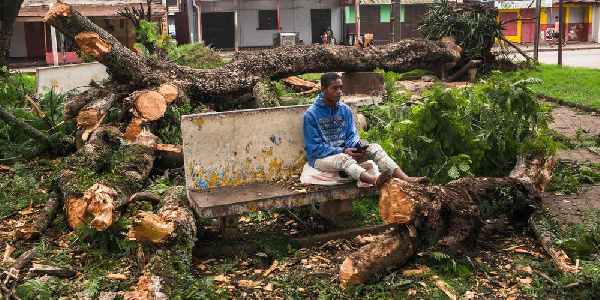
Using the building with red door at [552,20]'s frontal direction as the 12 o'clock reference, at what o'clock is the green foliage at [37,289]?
The green foliage is roughly at 12 o'clock from the building with red door.

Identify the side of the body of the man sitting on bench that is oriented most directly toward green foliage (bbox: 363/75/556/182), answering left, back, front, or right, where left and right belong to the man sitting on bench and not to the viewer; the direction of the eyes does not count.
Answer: left

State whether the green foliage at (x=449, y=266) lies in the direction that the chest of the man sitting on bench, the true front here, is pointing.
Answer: yes

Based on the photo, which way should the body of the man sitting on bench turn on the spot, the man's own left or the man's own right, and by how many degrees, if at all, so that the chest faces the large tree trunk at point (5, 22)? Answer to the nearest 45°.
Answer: approximately 180°

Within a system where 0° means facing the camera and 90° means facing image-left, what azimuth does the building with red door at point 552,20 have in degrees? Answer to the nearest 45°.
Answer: approximately 0°

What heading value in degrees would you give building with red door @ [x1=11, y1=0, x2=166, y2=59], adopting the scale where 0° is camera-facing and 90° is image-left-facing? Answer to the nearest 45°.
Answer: approximately 0°

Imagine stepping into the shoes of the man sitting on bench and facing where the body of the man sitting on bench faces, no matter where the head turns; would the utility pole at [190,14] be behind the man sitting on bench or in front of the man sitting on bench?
behind

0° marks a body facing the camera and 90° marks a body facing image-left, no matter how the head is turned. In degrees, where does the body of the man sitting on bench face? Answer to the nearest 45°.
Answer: approximately 315°

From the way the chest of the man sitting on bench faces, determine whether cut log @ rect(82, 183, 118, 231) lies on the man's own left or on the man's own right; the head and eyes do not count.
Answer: on the man's own right

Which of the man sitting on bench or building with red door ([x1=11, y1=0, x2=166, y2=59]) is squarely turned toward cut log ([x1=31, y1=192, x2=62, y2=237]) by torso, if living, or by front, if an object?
the building with red door
